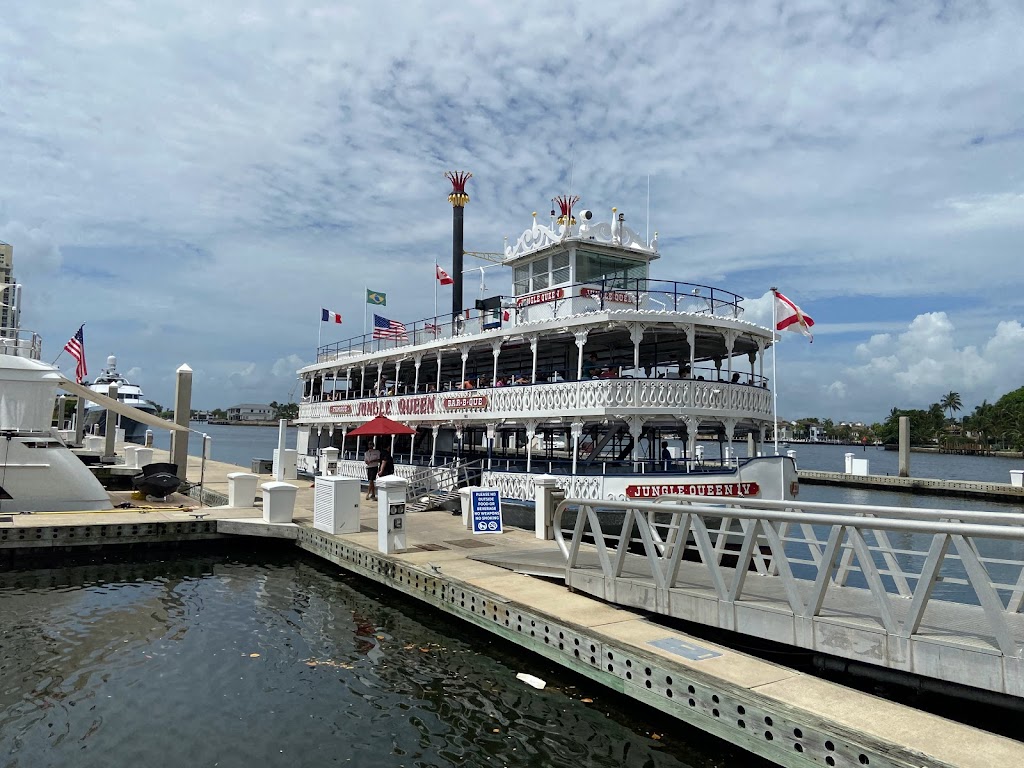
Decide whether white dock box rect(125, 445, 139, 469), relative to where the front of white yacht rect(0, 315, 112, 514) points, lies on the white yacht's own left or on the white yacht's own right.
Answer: on the white yacht's own right

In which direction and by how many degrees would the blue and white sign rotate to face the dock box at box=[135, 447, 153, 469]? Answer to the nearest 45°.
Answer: approximately 135° to its right

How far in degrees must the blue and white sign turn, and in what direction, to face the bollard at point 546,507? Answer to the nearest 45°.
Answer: approximately 90° to its left
